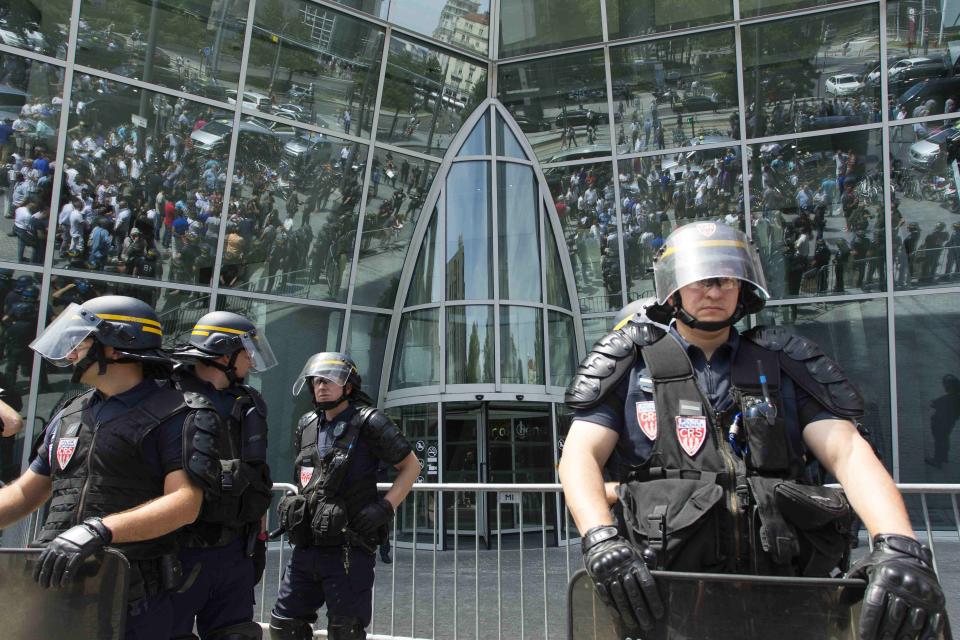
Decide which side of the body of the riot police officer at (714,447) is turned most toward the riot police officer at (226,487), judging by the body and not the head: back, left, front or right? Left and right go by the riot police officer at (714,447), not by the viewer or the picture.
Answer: right

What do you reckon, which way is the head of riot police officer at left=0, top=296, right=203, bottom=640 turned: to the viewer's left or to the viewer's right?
to the viewer's left

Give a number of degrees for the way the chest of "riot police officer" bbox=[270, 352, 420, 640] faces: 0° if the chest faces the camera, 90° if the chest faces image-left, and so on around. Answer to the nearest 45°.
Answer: approximately 45°

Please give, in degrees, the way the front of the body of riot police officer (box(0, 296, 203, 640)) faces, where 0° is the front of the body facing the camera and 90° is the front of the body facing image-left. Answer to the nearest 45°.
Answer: approximately 45°

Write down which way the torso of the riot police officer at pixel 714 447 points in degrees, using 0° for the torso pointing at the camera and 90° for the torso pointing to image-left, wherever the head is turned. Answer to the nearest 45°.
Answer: approximately 0°

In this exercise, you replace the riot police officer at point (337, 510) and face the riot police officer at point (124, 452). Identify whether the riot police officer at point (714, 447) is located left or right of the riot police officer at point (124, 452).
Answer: left

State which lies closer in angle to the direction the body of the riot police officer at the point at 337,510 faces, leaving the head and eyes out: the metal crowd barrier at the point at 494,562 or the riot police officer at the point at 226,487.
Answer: the riot police officer

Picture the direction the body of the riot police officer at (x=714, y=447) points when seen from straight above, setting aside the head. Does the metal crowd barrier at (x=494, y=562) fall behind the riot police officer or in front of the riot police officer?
behind

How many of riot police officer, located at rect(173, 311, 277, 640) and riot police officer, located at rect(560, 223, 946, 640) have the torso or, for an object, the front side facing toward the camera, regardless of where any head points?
1
